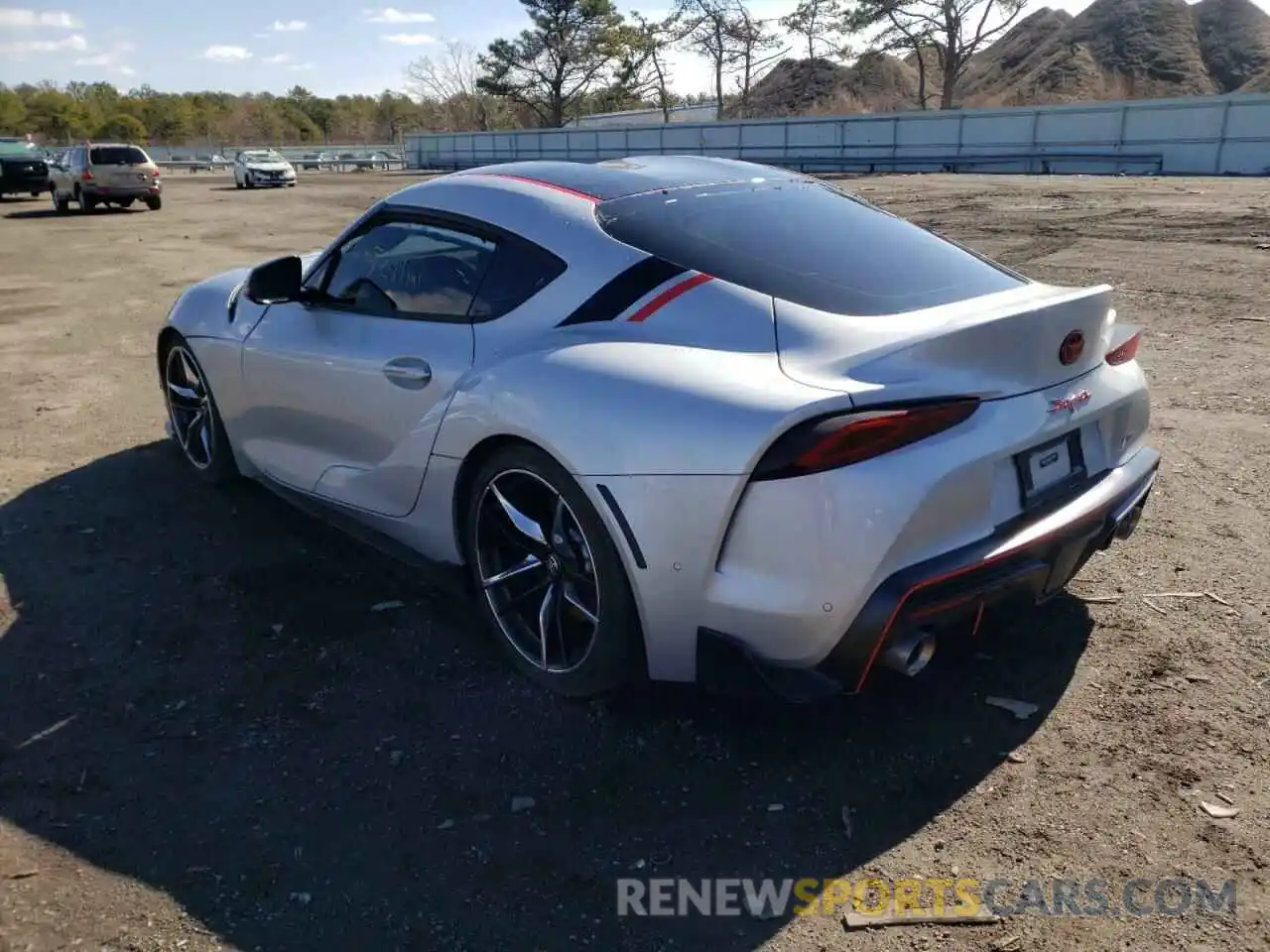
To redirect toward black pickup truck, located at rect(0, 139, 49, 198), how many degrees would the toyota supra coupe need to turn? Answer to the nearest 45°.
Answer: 0° — it already faces it

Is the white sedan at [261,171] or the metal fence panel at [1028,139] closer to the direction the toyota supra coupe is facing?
the white sedan

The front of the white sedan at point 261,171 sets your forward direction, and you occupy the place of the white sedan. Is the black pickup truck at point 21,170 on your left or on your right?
on your right

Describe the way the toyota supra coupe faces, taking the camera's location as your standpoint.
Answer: facing away from the viewer and to the left of the viewer

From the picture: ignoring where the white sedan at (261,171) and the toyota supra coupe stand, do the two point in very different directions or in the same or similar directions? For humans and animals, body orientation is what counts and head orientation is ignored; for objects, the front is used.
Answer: very different directions

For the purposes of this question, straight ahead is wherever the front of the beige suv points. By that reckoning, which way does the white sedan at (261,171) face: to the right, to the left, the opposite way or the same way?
the opposite way

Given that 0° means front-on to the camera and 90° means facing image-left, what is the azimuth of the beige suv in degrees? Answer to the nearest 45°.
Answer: approximately 135°

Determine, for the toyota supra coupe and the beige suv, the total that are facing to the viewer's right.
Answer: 0
